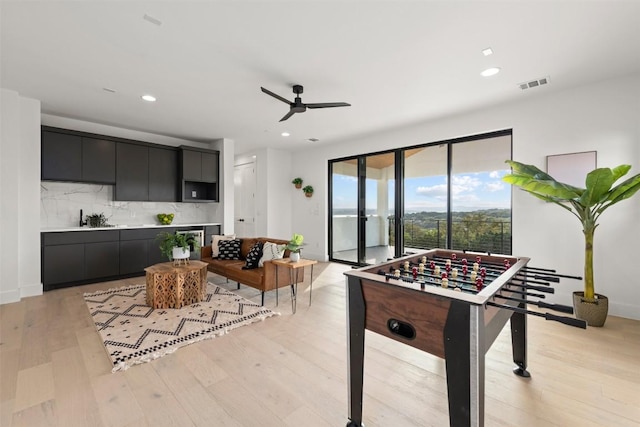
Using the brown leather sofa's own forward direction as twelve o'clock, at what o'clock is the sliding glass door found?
The sliding glass door is roughly at 7 o'clock from the brown leather sofa.

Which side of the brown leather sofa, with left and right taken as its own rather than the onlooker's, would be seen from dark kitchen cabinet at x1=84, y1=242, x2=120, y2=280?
right

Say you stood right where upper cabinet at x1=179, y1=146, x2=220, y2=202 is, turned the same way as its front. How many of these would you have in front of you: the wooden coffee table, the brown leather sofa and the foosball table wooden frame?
3

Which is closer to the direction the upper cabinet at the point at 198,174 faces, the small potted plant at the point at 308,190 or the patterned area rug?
the patterned area rug

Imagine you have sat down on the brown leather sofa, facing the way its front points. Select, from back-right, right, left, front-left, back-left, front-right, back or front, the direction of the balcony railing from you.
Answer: back-left

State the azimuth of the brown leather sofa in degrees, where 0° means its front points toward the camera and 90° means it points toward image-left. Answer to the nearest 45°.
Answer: approximately 45°

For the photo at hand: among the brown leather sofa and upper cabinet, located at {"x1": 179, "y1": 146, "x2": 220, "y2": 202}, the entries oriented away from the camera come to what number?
0

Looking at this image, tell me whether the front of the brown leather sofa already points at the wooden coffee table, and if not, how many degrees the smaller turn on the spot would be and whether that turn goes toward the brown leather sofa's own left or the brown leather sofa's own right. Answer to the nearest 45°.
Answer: approximately 45° to the brown leather sofa's own right

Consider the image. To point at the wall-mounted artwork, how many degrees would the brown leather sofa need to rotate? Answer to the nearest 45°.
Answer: approximately 135° to its left

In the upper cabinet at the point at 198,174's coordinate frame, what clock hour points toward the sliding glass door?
The sliding glass door is roughly at 10 o'clock from the upper cabinet.

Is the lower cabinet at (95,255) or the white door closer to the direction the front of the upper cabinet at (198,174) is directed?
the lower cabinet

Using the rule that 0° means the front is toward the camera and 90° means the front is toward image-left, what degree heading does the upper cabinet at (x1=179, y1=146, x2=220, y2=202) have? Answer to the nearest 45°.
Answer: approximately 0°

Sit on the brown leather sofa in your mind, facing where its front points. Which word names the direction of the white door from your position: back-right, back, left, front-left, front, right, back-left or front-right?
back-right

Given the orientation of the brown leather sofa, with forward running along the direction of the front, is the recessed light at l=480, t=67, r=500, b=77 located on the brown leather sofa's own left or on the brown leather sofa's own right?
on the brown leather sofa's own left

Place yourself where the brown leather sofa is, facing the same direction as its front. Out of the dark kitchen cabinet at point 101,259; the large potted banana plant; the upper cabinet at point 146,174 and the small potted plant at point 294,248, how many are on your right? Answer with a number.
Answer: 2

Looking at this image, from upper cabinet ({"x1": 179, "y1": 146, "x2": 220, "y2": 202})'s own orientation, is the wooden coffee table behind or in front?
in front
